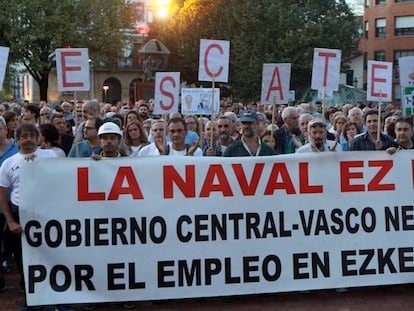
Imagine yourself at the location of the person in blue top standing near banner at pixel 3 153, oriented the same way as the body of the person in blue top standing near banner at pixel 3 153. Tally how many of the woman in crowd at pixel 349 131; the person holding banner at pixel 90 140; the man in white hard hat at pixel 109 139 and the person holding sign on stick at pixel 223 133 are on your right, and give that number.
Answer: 0

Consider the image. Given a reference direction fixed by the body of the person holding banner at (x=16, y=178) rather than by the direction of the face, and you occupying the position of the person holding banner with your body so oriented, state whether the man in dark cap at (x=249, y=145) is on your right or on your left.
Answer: on your left

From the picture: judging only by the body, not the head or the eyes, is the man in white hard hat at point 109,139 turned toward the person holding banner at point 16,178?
no

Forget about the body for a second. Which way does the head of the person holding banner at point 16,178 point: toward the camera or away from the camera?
toward the camera

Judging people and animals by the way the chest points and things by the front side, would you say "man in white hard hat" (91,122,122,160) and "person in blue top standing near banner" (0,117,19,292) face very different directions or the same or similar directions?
same or similar directions

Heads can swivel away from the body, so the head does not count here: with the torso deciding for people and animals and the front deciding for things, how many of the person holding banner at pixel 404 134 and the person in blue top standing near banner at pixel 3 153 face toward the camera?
2

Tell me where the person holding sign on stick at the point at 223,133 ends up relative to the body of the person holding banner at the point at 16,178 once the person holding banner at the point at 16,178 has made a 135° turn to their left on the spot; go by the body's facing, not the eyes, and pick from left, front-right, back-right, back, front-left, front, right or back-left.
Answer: front

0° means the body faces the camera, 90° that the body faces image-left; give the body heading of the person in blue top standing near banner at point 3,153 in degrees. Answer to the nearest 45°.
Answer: approximately 0°

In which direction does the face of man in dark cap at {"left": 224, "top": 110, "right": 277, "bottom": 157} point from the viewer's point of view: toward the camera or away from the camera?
toward the camera

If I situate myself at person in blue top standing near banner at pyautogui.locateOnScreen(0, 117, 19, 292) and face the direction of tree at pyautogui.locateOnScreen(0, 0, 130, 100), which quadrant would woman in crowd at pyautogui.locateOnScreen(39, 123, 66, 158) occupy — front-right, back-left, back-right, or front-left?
front-right

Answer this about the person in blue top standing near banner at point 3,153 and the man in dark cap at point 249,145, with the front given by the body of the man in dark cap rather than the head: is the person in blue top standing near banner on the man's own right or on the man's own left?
on the man's own right

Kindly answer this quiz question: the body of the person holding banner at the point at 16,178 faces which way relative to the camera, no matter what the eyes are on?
toward the camera

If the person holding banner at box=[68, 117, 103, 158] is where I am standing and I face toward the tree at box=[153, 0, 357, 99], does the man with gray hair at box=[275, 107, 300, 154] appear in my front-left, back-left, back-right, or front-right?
front-right

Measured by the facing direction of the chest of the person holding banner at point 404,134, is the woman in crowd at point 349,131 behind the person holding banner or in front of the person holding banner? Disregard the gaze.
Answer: behind

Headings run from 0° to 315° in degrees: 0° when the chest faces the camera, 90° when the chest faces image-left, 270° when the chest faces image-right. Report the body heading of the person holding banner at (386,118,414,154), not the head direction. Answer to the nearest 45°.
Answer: approximately 0°

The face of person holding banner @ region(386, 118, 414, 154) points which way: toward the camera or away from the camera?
toward the camera

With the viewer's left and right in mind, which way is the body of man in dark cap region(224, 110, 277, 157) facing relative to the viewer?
facing the viewer

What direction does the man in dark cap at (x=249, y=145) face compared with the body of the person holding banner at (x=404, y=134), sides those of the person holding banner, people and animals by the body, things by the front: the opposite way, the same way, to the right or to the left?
the same way

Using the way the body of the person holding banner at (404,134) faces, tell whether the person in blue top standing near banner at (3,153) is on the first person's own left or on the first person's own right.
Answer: on the first person's own right

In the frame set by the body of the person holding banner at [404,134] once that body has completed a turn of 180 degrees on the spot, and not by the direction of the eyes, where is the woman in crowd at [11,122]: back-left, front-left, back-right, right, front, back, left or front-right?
left
